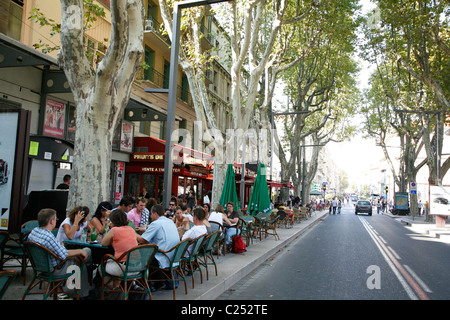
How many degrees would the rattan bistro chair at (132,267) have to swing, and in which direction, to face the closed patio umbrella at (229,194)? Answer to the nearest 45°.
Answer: approximately 90° to its right

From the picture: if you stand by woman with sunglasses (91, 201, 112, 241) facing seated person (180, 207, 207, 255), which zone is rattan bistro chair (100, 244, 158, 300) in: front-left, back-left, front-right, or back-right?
front-right

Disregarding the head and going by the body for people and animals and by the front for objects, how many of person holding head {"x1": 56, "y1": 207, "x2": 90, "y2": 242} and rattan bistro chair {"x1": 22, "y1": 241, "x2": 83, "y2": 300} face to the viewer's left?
0

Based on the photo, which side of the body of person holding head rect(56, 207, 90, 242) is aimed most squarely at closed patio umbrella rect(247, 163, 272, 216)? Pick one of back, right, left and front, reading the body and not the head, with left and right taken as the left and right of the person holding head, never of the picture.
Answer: left

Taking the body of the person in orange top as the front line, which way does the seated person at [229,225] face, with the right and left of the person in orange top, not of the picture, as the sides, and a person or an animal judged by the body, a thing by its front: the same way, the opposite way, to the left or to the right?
to the left

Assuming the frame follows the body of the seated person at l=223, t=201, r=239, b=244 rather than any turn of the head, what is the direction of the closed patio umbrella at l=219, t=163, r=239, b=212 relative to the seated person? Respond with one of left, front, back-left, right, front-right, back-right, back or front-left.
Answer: back-right

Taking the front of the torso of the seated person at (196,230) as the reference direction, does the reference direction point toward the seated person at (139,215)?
yes

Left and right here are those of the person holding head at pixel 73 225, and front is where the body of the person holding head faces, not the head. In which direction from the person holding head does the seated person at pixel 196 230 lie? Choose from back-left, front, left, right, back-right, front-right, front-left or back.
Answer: front-left

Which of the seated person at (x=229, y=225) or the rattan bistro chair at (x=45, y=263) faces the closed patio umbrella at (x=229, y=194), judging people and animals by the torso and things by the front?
the rattan bistro chair

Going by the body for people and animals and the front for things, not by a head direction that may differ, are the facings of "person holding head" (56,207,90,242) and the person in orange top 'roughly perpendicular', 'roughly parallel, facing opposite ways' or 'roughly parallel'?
roughly parallel, facing opposite ways

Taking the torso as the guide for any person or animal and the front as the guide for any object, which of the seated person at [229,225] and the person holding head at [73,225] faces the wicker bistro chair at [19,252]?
the seated person

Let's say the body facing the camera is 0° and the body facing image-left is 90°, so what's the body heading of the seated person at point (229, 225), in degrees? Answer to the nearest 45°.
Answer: approximately 45°

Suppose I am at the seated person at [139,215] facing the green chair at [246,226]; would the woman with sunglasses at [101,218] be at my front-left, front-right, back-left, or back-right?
back-right

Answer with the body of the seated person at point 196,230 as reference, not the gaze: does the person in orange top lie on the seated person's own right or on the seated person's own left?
on the seated person's own left

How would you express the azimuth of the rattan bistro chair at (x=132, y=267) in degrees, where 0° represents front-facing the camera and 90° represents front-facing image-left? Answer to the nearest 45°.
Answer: approximately 135°

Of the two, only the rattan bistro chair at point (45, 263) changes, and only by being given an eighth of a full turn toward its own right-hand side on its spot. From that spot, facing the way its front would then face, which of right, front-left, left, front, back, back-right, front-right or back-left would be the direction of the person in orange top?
front
